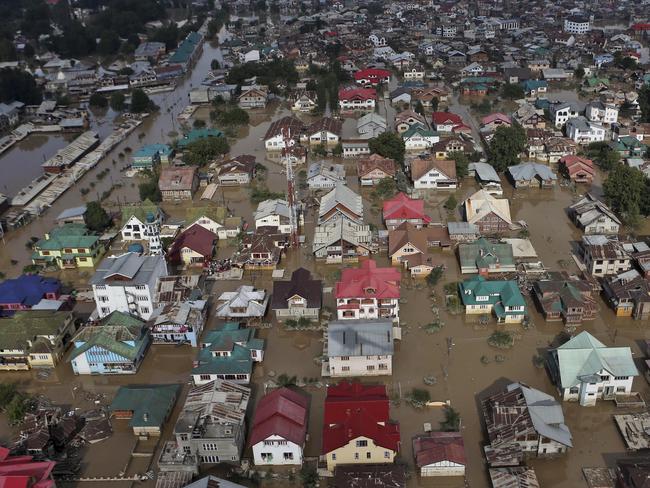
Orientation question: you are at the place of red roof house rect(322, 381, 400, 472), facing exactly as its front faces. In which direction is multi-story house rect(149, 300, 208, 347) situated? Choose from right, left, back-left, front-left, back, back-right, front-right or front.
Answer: back-right

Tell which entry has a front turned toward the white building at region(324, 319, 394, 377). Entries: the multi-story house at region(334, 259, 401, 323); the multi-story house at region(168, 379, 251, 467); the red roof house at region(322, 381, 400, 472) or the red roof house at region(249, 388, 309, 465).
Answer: the multi-story house at region(334, 259, 401, 323)

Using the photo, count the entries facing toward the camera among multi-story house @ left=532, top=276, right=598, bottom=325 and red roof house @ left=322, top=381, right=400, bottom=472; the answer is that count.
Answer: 2

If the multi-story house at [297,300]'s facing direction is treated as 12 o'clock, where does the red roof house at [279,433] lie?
The red roof house is roughly at 12 o'clock from the multi-story house.

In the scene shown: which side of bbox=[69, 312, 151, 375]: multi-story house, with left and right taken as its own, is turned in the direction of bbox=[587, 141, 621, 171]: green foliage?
left

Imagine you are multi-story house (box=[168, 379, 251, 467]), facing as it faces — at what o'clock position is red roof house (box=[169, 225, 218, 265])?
The red roof house is roughly at 6 o'clock from the multi-story house.

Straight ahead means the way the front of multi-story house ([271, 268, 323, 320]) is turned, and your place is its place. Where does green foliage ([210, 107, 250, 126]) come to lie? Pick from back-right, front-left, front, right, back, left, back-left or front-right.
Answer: back

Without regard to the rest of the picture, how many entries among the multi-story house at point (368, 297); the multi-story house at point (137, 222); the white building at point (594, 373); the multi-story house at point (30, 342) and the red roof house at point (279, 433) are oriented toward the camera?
5

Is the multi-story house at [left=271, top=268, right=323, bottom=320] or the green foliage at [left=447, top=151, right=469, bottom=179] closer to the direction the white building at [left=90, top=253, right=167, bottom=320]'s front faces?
the multi-story house

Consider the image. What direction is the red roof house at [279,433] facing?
toward the camera

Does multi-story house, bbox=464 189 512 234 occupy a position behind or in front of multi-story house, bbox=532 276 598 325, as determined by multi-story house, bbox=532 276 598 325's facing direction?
behind

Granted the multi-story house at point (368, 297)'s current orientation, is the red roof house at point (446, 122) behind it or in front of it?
behind

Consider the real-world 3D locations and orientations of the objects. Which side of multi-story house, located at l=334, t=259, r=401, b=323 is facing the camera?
front

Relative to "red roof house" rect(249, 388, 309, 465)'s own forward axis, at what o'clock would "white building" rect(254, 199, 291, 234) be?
The white building is roughly at 6 o'clock from the red roof house.

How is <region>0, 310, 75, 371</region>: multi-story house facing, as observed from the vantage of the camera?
facing the viewer

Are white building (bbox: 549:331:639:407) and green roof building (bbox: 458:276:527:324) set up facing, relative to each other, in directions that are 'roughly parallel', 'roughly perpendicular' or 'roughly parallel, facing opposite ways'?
roughly parallel

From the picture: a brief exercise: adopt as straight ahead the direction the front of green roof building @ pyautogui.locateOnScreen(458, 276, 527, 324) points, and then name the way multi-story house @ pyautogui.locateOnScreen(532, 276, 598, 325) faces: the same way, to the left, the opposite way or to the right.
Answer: the same way

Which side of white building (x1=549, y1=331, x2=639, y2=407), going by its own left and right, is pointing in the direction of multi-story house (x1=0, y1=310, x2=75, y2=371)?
right

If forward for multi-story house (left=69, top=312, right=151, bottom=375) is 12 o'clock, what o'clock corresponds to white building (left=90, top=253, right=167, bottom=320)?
The white building is roughly at 7 o'clock from the multi-story house.

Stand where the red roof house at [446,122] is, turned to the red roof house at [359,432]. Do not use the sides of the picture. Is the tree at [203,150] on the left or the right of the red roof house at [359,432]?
right

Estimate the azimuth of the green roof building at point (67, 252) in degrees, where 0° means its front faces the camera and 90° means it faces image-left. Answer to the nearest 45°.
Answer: approximately 0°

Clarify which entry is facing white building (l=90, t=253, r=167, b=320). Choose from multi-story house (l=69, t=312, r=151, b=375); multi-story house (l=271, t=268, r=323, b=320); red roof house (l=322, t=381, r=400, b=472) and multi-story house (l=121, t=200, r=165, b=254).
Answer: multi-story house (l=121, t=200, r=165, b=254)
